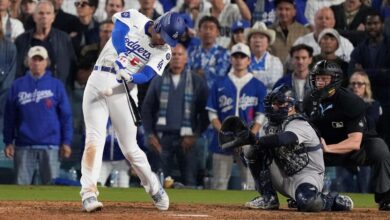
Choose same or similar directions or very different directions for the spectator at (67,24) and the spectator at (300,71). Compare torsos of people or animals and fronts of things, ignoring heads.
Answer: same or similar directions

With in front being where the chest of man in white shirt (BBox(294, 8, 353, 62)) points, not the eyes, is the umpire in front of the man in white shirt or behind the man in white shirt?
in front

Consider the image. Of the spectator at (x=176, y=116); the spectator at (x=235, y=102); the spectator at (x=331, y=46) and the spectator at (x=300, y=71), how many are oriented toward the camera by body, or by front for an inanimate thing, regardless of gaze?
4

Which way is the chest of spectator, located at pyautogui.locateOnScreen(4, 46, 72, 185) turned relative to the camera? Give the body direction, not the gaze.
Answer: toward the camera

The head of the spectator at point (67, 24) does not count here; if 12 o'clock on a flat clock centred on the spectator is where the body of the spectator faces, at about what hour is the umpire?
The umpire is roughly at 11 o'clock from the spectator.

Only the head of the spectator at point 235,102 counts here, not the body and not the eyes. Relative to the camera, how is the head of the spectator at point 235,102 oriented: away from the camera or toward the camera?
toward the camera

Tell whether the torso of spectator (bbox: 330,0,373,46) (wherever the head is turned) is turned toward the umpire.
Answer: yes

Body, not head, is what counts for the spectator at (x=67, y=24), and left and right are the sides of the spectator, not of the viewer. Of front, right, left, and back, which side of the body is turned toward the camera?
front

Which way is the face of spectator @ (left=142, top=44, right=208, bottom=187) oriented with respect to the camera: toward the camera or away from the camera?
toward the camera

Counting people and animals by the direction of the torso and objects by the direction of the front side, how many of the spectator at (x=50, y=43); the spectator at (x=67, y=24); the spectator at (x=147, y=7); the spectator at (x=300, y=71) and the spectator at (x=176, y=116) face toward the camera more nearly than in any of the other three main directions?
5

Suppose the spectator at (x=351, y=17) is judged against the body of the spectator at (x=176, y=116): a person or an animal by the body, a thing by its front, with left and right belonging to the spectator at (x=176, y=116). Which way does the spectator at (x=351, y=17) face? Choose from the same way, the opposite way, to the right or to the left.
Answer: the same way

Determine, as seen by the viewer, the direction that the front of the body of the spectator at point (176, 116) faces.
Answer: toward the camera

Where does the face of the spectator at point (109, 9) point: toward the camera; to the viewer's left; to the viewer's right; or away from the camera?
toward the camera

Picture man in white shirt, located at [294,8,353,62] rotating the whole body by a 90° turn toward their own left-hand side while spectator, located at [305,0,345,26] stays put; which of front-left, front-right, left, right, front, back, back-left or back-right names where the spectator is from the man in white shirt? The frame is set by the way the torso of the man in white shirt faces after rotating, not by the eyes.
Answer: left

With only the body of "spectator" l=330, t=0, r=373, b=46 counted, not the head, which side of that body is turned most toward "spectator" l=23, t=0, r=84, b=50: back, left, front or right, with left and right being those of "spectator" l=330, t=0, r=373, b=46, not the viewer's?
right

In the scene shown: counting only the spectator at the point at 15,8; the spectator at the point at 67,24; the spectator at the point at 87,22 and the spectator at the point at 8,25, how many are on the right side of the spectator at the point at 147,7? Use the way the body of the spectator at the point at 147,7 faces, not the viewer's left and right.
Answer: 4

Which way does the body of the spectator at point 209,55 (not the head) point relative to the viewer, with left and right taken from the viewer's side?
facing the viewer

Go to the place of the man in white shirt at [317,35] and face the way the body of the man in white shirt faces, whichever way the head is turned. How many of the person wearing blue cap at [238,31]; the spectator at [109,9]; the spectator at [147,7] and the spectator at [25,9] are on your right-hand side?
4

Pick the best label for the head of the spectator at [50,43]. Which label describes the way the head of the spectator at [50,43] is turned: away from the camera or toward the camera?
toward the camera

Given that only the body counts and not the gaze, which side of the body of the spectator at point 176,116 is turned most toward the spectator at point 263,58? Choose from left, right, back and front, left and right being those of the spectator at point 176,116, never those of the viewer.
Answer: left
